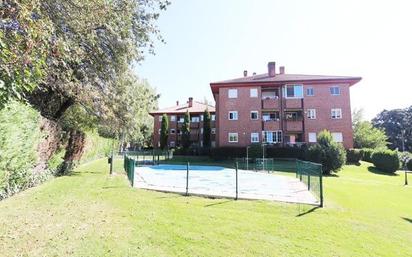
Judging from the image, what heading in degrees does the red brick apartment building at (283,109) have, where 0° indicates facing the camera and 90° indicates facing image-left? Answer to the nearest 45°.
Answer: approximately 0°

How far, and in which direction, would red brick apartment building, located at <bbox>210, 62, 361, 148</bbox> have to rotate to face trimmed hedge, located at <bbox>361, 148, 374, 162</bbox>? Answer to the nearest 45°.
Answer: approximately 90° to its left

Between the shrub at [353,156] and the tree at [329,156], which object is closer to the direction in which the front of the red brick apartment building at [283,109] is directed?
the tree

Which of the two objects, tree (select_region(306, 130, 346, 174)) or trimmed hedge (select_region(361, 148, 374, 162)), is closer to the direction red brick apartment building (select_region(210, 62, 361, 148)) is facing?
the tree

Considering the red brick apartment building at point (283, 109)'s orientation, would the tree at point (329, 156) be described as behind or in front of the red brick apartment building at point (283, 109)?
in front

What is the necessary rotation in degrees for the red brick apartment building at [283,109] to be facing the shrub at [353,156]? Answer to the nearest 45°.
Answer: approximately 90° to its left
